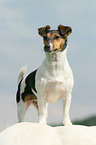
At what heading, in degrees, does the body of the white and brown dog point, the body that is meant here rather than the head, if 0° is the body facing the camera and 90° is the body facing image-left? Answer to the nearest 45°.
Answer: approximately 315°
